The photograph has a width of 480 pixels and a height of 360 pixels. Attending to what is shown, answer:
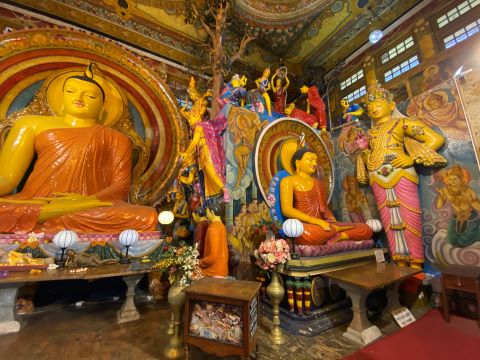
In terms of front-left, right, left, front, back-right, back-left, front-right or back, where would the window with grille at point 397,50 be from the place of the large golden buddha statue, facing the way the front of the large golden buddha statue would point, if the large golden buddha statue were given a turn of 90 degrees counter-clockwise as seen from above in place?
front-right

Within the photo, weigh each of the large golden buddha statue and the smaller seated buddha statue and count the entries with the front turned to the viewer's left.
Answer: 0

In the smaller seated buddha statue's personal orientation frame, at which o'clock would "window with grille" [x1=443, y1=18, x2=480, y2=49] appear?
The window with grille is roughly at 10 o'clock from the smaller seated buddha statue.

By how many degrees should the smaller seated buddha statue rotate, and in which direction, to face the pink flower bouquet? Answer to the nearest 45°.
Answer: approximately 45° to its right

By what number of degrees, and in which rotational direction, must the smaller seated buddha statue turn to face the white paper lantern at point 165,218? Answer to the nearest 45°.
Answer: approximately 135° to its right
